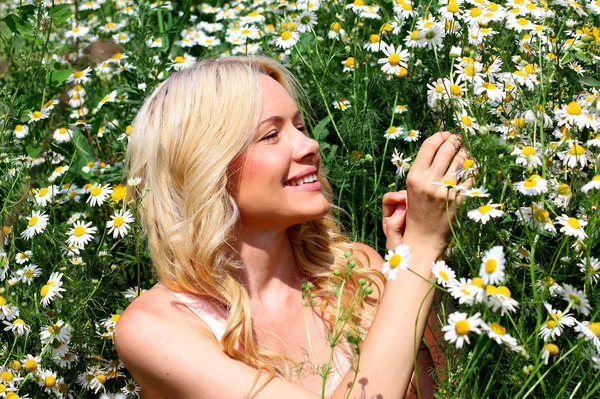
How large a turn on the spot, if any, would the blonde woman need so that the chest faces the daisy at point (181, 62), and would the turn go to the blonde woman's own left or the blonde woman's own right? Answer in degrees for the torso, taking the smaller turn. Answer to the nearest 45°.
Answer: approximately 135° to the blonde woman's own left

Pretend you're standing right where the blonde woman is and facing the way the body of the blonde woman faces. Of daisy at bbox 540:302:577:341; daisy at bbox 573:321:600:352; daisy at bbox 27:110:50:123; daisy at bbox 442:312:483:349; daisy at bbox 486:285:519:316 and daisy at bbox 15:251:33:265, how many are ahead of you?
4

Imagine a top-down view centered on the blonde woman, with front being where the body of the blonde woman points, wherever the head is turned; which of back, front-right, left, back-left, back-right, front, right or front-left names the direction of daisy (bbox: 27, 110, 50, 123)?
back

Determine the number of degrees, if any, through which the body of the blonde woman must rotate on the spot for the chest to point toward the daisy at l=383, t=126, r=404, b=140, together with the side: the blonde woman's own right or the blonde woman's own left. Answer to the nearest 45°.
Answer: approximately 90° to the blonde woman's own left

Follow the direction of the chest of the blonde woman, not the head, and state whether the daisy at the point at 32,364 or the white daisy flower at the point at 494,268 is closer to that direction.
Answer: the white daisy flower

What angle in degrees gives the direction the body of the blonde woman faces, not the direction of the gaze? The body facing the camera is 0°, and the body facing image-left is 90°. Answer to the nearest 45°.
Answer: approximately 315°
